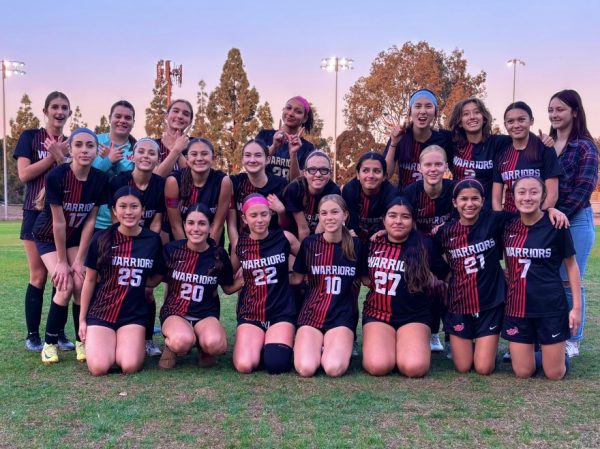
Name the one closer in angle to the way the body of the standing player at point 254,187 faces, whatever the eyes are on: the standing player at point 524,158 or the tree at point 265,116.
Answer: the standing player

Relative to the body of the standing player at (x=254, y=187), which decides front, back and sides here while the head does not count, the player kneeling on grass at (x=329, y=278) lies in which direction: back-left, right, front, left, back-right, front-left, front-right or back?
front-left

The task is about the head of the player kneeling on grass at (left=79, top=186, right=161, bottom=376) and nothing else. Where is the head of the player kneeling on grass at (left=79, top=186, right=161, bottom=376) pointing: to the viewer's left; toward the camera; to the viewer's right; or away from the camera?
toward the camera

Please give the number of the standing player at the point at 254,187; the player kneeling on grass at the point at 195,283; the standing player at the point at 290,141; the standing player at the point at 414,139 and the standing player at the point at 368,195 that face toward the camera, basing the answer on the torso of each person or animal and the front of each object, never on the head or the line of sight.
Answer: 5

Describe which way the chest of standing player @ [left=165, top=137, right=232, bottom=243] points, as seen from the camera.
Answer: toward the camera

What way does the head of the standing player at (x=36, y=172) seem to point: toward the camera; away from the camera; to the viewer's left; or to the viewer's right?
toward the camera

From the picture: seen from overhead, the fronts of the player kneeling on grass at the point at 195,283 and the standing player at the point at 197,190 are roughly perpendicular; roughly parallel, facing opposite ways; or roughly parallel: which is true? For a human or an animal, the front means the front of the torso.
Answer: roughly parallel

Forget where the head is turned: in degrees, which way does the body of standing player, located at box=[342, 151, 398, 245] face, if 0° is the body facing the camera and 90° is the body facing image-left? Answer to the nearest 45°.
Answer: approximately 0°

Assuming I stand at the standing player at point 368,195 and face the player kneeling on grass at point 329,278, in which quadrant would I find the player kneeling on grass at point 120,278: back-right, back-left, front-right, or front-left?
front-right

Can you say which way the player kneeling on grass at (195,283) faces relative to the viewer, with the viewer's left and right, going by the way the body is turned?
facing the viewer

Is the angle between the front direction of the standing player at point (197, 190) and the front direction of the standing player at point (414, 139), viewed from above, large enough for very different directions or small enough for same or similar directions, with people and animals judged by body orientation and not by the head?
same or similar directions

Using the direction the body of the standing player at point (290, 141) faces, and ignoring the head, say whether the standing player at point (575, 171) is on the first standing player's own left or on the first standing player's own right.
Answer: on the first standing player's own left

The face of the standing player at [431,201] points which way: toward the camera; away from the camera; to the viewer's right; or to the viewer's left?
toward the camera

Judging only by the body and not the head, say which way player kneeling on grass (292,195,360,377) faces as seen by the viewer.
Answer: toward the camera

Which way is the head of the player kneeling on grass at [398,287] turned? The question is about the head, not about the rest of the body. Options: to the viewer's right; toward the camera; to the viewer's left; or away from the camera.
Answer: toward the camera

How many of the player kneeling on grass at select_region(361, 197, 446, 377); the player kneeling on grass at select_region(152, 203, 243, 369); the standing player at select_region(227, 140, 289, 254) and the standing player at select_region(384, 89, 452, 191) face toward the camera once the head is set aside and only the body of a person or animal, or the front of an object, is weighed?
4
